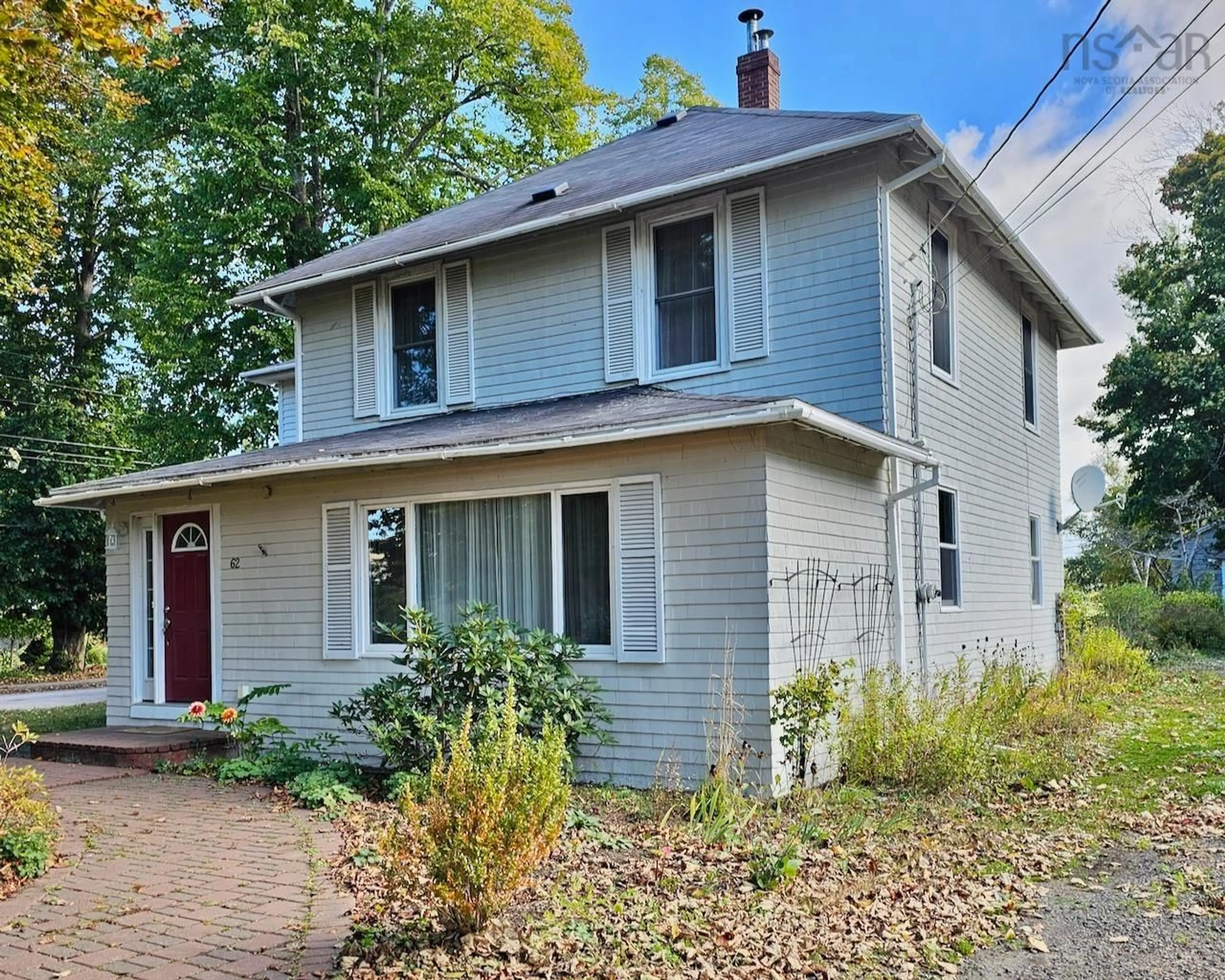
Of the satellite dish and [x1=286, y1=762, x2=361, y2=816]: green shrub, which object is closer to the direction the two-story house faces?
the green shrub

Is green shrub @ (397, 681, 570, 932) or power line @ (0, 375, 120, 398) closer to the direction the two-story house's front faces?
the green shrub

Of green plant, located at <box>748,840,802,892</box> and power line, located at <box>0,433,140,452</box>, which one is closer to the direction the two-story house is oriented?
the green plant

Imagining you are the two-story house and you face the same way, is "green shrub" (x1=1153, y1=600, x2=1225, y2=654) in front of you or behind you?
behind

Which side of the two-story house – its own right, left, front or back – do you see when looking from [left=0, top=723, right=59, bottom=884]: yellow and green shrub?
front

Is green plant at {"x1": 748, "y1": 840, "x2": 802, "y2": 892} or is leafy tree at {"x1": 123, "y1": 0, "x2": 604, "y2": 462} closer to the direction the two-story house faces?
the green plant

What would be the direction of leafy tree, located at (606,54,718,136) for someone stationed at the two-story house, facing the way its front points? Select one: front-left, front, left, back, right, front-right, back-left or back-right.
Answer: back-right

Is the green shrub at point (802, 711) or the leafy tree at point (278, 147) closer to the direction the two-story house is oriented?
the green shrub

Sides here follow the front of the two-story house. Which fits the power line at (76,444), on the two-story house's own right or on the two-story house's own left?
on the two-story house's own right

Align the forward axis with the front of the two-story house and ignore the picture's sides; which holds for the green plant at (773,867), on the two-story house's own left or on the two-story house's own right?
on the two-story house's own left

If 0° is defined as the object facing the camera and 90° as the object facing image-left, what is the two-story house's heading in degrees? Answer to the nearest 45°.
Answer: approximately 45°

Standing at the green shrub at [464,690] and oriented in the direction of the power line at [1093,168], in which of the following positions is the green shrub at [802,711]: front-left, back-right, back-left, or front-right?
front-right
